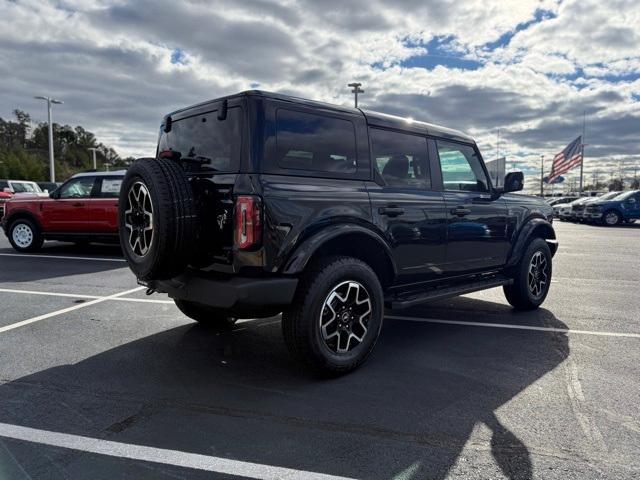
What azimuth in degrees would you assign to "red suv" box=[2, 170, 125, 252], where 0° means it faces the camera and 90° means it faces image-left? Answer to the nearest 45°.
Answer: approximately 90°

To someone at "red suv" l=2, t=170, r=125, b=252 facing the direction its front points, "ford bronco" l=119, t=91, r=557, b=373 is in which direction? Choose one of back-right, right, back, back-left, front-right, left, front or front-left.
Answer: left

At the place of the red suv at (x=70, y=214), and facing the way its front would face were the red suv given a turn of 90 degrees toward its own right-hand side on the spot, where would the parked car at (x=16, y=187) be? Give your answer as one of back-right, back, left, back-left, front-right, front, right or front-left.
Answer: front

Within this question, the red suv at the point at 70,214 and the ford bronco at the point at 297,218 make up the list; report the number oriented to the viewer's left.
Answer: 1

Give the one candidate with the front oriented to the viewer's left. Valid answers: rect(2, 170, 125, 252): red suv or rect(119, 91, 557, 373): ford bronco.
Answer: the red suv

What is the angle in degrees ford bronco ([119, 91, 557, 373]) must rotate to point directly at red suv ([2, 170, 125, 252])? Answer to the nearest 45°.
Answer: approximately 90° to its left

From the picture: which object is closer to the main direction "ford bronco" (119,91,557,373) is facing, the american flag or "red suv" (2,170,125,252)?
the american flag

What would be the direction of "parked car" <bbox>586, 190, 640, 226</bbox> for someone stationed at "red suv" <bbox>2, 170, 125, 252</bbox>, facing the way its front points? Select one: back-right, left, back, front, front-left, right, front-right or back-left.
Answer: back

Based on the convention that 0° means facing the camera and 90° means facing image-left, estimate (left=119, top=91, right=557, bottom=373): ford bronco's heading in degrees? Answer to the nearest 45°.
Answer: approximately 225°
